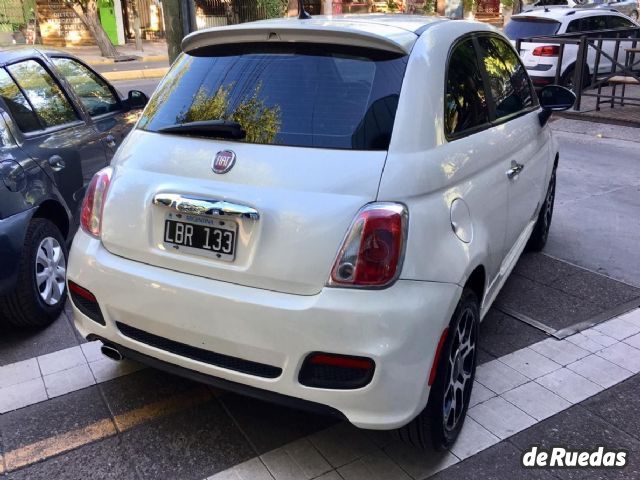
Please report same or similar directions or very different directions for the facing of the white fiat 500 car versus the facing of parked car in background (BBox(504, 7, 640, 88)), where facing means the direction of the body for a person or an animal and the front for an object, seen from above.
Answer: same or similar directions

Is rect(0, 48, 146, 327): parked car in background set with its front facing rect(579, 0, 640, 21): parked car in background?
yes

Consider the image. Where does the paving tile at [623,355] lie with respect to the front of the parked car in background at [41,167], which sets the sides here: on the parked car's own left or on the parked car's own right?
on the parked car's own right

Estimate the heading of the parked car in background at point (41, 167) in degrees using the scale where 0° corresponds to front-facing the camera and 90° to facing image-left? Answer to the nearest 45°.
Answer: approximately 225°

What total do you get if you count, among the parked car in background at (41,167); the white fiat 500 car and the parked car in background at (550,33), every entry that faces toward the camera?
0

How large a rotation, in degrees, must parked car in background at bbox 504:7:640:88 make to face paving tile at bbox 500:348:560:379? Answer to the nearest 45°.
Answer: approximately 135° to its right

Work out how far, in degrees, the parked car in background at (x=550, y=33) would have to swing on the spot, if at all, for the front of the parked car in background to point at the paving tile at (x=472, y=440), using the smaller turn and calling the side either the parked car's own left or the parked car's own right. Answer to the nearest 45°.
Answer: approximately 135° to the parked car's own right

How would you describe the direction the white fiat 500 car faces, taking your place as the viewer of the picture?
facing away from the viewer and to the right of the viewer

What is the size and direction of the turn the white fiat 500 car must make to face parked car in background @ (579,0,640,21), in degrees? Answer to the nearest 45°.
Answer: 0° — it already faces it

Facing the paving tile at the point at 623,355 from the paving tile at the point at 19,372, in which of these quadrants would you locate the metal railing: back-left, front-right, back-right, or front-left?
front-left

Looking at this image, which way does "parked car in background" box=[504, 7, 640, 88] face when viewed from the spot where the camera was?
facing away from the viewer and to the right of the viewer

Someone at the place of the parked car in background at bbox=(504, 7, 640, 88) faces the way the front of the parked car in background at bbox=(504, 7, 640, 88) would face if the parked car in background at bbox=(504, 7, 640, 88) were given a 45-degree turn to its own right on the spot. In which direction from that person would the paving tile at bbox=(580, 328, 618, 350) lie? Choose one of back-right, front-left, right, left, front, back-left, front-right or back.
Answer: right

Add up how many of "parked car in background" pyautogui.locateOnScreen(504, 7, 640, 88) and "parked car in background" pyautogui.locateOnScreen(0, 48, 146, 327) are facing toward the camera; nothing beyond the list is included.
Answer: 0

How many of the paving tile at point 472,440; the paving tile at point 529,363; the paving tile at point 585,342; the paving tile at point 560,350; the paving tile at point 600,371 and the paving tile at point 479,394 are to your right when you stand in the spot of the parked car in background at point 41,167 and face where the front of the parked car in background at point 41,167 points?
6
